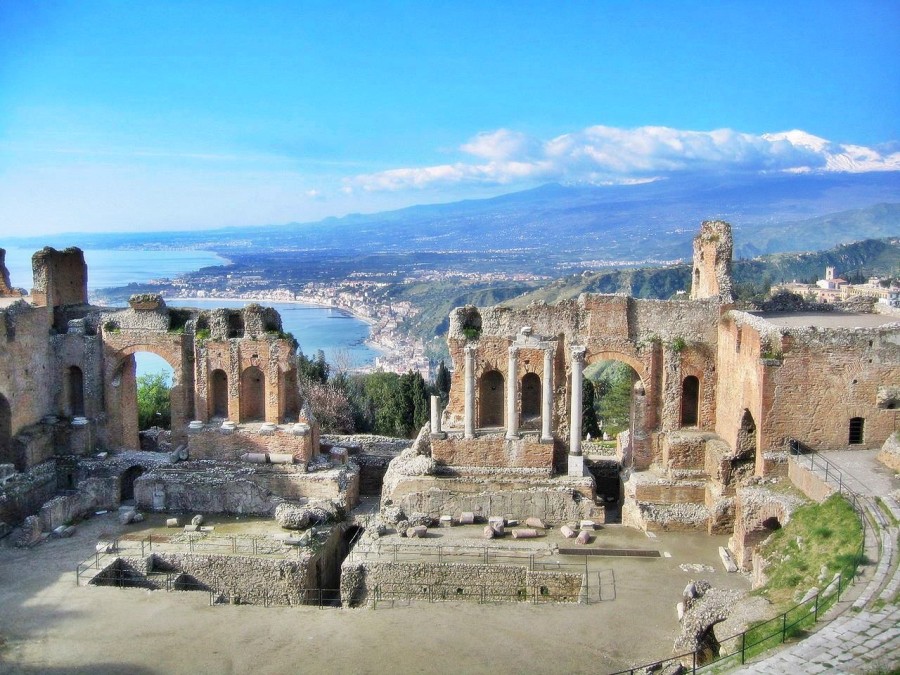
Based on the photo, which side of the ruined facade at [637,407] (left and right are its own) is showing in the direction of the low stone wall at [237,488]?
right

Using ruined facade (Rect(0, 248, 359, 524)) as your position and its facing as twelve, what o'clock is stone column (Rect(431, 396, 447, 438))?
The stone column is roughly at 10 o'clock from the ruined facade.

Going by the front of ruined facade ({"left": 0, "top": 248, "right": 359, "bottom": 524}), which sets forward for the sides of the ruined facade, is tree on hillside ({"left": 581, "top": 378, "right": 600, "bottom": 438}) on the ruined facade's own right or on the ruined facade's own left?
on the ruined facade's own left

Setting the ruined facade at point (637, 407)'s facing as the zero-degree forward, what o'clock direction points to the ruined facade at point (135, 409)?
the ruined facade at point (135, 409) is roughly at 3 o'clock from the ruined facade at point (637, 407).

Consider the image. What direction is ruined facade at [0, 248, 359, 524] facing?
toward the camera

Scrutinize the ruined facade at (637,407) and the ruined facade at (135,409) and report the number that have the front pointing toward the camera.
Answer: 2

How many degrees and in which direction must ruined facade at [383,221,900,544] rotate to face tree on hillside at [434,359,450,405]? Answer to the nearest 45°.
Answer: approximately 135° to its right

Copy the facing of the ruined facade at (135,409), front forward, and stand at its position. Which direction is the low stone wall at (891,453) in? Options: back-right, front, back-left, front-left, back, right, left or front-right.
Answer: front-left

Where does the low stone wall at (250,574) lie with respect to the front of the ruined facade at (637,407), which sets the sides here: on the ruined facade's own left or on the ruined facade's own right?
on the ruined facade's own right

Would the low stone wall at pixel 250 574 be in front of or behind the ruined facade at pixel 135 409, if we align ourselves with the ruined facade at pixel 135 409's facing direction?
in front

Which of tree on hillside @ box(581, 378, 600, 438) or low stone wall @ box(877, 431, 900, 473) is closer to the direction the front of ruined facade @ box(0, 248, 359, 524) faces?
the low stone wall

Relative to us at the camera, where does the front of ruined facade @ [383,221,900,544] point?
facing the viewer
